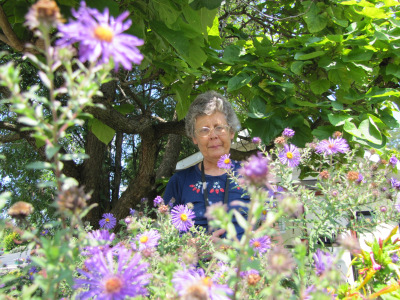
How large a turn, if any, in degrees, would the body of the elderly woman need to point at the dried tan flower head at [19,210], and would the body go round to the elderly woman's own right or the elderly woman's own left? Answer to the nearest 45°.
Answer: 0° — they already face it

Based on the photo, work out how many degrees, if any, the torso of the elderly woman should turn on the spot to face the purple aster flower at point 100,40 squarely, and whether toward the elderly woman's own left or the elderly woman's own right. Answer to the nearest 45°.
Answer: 0° — they already face it

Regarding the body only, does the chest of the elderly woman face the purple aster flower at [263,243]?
yes

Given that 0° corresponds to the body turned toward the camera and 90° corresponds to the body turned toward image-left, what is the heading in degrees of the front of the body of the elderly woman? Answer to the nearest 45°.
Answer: approximately 0°

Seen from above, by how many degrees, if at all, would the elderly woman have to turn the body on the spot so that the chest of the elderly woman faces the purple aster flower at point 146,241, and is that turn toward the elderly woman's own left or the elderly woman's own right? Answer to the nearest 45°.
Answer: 0° — they already face it

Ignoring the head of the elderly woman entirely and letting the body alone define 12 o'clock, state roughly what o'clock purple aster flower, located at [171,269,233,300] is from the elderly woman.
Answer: The purple aster flower is roughly at 12 o'clock from the elderly woman.
